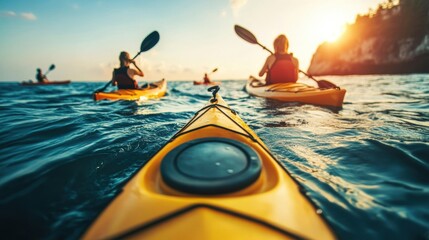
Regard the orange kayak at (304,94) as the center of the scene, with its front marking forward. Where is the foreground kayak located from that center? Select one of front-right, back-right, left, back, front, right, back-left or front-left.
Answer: back-left

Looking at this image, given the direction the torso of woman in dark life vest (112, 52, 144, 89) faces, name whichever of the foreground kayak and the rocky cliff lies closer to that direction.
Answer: the rocky cliff

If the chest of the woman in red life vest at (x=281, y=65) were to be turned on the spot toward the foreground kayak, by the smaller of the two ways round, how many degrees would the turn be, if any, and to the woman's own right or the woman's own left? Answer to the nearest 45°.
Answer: approximately 180°

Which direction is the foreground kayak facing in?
away from the camera

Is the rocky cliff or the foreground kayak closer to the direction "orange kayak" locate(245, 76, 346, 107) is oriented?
the rocky cliff

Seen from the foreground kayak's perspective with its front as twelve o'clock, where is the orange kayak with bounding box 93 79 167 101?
The orange kayak is roughly at 11 o'clock from the foreground kayak.

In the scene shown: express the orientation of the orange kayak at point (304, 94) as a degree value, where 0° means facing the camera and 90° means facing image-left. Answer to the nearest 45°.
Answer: approximately 135°

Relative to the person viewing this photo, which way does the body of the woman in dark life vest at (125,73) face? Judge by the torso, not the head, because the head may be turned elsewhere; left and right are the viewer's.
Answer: facing away from the viewer and to the right of the viewer

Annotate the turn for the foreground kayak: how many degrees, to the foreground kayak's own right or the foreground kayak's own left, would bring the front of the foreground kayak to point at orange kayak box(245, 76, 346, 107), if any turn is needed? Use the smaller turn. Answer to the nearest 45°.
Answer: approximately 45° to the foreground kayak's own right

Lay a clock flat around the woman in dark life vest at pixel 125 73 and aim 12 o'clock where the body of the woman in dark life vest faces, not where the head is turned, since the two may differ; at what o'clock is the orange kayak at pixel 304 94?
The orange kayak is roughly at 3 o'clock from the woman in dark life vest.

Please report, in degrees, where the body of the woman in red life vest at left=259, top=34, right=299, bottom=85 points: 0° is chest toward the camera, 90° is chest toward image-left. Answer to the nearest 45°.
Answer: approximately 180°

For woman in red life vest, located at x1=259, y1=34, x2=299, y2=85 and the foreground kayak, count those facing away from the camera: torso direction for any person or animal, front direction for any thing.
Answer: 2
